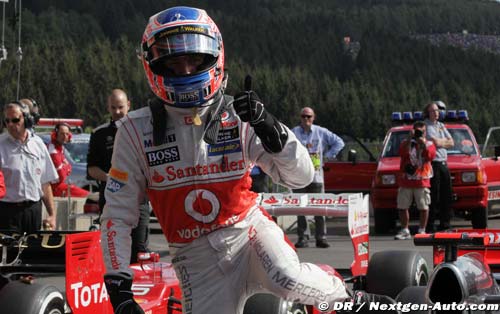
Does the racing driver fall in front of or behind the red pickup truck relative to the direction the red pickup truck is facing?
in front

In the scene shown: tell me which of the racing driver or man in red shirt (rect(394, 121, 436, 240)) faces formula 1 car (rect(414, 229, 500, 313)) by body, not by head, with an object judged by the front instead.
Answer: the man in red shirt

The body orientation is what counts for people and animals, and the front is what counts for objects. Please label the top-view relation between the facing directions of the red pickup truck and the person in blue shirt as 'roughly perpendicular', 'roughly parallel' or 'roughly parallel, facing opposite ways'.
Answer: roughly parallel

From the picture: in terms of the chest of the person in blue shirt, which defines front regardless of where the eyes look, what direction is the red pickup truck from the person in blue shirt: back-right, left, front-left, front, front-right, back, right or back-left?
back-left

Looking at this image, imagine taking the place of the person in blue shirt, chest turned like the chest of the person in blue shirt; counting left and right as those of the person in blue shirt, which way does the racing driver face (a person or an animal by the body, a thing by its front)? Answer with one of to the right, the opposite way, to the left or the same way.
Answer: the same way

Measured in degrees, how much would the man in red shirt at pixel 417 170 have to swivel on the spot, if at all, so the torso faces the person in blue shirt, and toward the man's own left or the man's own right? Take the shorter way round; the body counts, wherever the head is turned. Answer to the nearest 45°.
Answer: approximately 45° to the man's own right

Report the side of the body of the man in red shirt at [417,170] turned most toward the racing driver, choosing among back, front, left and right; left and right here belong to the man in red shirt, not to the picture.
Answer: front

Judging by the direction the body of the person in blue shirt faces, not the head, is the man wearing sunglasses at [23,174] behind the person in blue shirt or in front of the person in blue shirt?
in front

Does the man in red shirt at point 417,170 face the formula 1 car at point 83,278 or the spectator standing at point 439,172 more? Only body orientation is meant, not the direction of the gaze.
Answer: the formula 1 car

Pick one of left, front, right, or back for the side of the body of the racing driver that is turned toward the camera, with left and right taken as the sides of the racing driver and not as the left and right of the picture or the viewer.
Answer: front

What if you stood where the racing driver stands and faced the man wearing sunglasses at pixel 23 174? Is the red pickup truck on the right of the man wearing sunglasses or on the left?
right

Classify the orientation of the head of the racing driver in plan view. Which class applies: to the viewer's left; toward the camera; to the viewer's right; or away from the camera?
toward the camera

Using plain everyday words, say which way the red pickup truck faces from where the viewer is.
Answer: facing the viewer

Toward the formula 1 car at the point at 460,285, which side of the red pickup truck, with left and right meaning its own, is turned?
front
